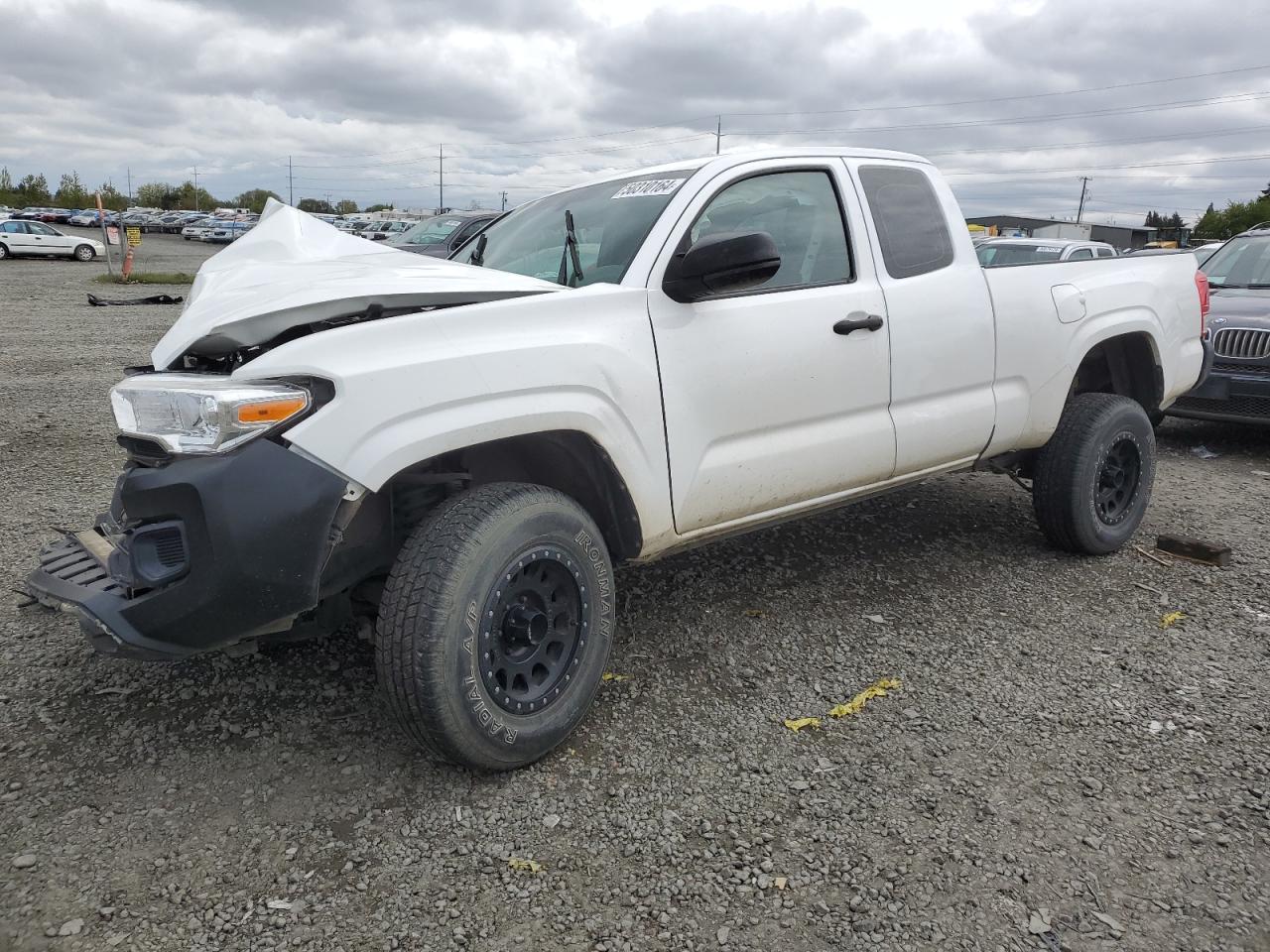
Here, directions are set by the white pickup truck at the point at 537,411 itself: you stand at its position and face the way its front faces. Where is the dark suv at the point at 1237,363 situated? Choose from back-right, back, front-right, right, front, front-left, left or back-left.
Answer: back

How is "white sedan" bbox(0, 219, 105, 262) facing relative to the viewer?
to the viewer's right

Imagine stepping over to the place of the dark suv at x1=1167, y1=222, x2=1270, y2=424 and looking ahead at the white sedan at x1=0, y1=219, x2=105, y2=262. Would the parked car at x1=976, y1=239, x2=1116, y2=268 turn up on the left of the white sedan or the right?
right

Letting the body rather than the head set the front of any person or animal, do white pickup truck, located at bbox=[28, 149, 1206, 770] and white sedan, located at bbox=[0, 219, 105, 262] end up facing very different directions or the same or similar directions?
very different directions

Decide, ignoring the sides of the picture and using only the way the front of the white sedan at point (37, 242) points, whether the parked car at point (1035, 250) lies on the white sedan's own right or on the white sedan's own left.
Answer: on the white sedan's own right

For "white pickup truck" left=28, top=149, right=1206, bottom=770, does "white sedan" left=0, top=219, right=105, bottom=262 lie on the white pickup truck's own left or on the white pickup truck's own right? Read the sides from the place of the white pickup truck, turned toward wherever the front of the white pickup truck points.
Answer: on the white pickup truck's own right

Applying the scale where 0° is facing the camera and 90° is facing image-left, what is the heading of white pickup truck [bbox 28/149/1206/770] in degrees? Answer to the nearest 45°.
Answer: approximately 45°
